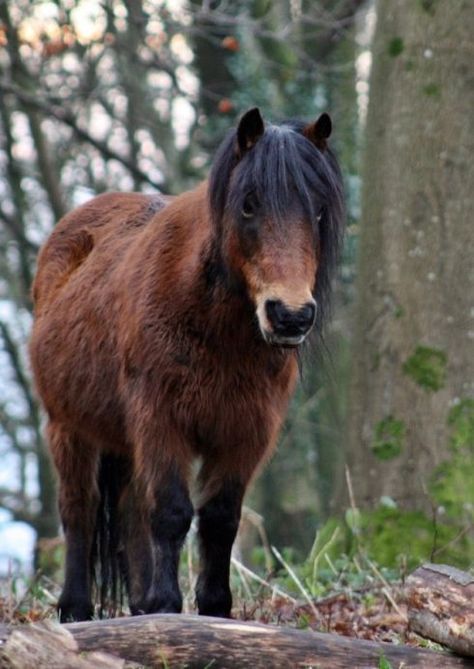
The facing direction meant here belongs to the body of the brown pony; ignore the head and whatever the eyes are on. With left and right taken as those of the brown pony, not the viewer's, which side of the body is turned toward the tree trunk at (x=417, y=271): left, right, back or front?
left

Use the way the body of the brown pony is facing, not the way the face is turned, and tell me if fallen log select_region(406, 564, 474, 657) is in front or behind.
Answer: in front

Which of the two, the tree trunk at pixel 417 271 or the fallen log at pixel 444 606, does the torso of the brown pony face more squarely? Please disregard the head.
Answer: the fallen log

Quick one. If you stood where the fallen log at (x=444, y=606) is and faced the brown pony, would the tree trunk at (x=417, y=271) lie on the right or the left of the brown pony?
right

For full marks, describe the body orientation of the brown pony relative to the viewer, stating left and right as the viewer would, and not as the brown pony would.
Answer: facing the viewer and to the right of the viewer
